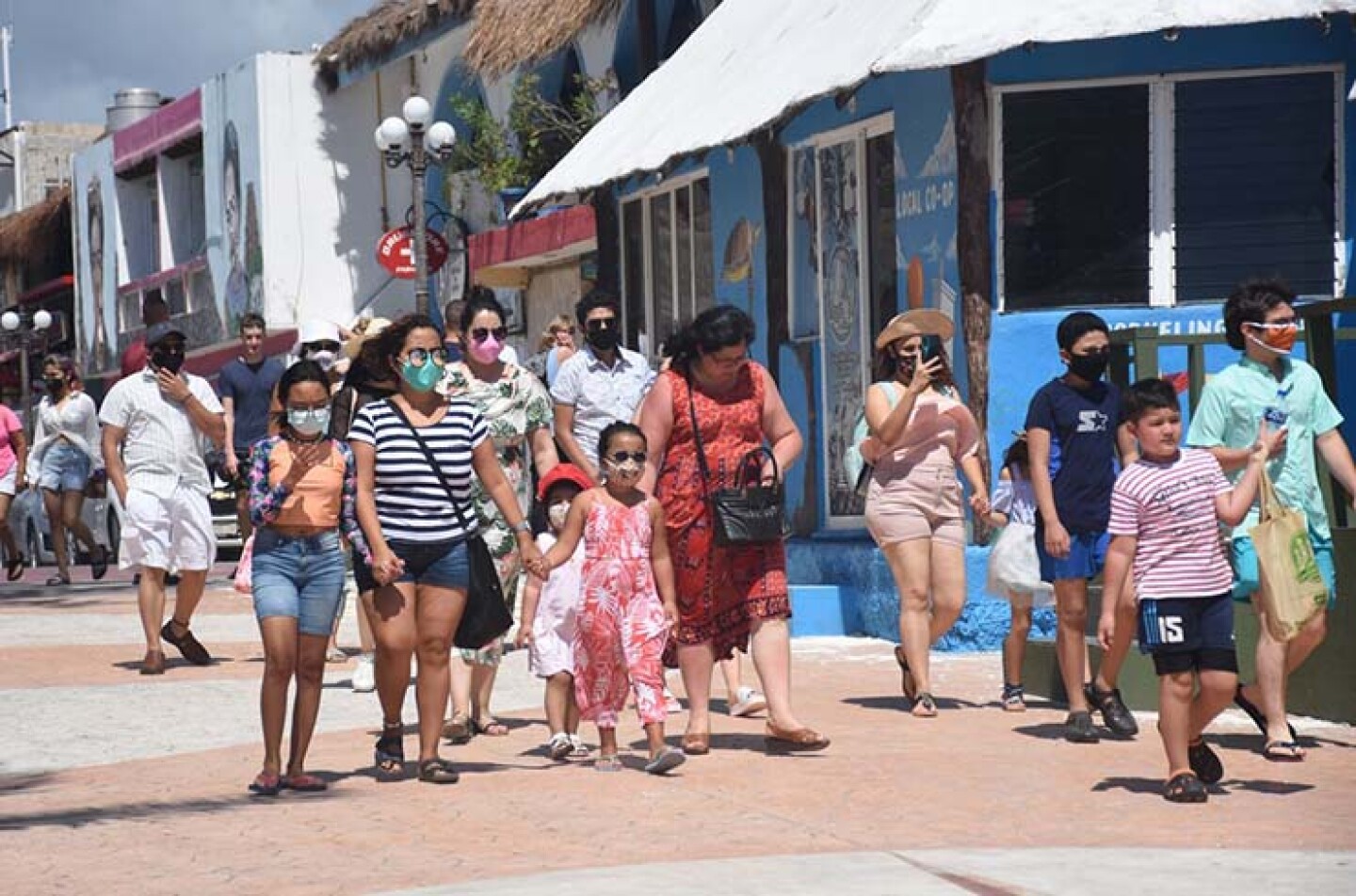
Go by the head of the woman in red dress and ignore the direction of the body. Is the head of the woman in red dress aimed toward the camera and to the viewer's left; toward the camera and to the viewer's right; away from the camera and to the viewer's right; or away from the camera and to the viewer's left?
toward the camera and to the viewer's right

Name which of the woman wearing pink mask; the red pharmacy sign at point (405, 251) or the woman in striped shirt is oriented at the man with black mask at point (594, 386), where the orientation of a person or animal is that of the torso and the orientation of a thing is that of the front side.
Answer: the red pharmacy sign

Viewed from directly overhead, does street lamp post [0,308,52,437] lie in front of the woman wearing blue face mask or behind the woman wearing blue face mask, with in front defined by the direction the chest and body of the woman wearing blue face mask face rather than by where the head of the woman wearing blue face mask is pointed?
behind

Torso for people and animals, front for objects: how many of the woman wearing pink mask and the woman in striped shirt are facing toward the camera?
2

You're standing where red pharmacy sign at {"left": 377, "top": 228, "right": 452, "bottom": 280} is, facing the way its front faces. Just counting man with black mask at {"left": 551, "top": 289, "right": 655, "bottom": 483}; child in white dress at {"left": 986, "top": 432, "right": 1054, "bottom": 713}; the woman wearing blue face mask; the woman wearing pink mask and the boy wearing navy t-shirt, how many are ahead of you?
5

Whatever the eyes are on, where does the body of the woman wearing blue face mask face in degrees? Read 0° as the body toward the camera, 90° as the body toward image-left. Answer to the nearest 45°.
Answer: approximately 0°

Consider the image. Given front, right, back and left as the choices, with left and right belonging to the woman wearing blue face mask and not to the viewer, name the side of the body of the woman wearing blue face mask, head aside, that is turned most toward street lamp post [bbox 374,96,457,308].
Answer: back

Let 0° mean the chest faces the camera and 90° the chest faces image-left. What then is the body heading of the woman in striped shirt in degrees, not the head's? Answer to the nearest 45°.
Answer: approximately 0°

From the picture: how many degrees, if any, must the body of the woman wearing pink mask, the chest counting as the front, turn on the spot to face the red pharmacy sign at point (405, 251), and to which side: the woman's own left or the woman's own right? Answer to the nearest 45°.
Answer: approximately 180°
